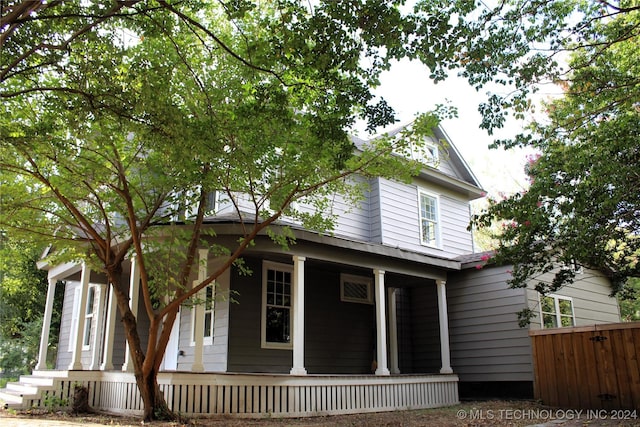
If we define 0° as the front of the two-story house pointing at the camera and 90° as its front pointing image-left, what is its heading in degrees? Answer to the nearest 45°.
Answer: approximately 45°

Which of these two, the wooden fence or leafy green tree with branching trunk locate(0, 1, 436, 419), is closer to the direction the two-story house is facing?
the leafy green tree with branching trunk

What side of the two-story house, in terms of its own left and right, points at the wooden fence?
left

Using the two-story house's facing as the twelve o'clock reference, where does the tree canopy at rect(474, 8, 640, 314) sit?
The tree canopy is roughly at 9 o'clock from the two-story house.

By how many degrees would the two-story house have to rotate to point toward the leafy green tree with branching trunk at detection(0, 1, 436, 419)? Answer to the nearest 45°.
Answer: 0° — it already faces it
